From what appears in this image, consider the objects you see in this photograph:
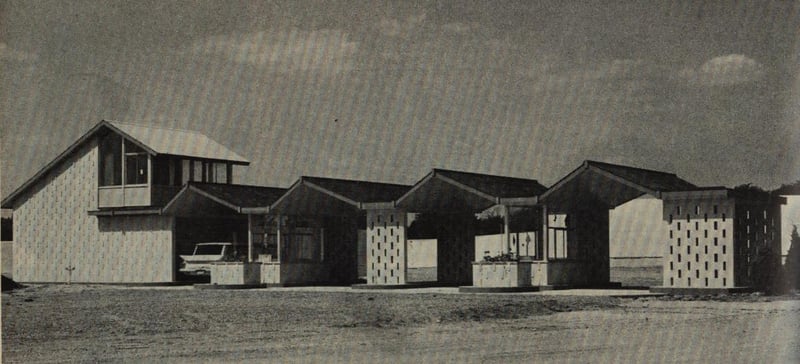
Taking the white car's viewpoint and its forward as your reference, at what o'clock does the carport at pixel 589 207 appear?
The carport is roughly at 9 o'clock from the white car.

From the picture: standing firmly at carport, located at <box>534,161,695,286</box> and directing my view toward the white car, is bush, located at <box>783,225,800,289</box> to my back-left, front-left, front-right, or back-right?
back-left

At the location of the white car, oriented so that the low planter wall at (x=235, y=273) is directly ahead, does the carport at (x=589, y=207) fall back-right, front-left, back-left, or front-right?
front-left
